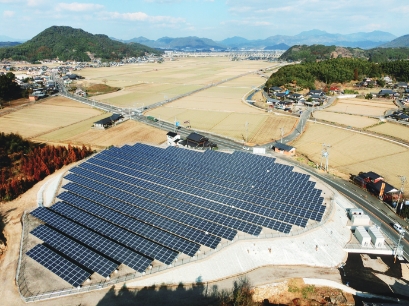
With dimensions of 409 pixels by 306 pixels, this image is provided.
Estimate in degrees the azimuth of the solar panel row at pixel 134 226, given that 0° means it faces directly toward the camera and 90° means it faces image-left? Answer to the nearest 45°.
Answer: approximately 45°

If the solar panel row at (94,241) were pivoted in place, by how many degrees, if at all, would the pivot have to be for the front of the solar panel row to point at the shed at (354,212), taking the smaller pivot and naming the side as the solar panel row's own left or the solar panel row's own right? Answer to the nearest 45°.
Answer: approximately 135° to the solar panel row's own left

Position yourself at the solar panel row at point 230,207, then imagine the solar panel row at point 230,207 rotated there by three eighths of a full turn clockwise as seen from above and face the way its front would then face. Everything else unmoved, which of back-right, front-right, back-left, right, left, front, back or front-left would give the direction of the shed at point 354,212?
right

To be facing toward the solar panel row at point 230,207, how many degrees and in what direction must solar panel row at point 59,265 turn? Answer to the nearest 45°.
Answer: approximately 135° to its left

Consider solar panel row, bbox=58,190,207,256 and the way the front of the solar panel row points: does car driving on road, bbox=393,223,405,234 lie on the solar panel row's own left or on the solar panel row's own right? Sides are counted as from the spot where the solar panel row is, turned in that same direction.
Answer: on the solar panel row's own left

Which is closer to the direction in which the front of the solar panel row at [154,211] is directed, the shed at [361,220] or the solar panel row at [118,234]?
the solar panel row

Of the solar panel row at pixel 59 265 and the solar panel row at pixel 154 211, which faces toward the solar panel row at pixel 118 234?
the solar panel row at pixel 154 211
